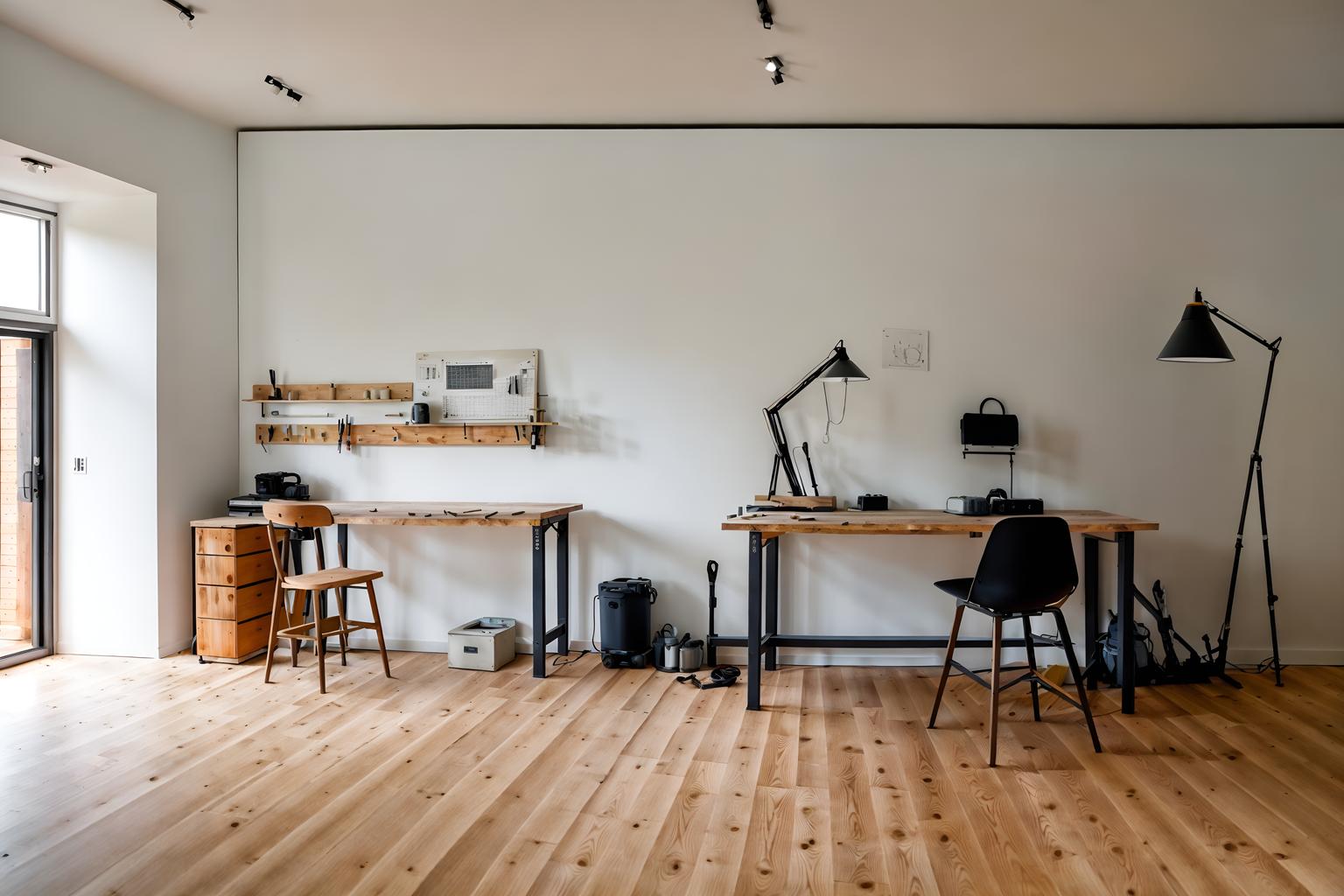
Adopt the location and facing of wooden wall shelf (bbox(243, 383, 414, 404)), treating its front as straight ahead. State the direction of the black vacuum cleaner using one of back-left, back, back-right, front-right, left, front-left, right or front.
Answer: front-left

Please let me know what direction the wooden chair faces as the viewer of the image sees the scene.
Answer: facing the viewer and to the right of the viewer

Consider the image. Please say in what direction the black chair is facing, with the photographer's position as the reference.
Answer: facing away from the viewer and to the left of the viewer

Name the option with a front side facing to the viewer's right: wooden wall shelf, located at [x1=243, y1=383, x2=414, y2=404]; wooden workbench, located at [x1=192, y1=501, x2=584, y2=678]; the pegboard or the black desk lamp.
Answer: the black desk lamp

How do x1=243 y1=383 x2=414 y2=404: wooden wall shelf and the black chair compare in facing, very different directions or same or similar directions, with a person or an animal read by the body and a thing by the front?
very different directions

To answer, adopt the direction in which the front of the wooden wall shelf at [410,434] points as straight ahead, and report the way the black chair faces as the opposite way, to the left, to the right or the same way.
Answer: the opposite way

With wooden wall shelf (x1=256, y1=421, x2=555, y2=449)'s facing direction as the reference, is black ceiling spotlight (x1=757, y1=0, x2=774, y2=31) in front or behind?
in front

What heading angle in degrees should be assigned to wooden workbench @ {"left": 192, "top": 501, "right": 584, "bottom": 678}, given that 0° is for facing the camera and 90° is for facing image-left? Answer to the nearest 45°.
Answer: approximately 0°

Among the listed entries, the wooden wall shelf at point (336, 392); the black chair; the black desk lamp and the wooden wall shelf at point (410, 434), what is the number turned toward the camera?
2

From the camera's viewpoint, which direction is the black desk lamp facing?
to the viewer's right

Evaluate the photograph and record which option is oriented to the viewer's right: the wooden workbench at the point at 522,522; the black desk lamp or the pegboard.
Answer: the black desk lamp

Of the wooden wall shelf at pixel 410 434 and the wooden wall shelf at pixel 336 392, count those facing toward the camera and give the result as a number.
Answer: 2
